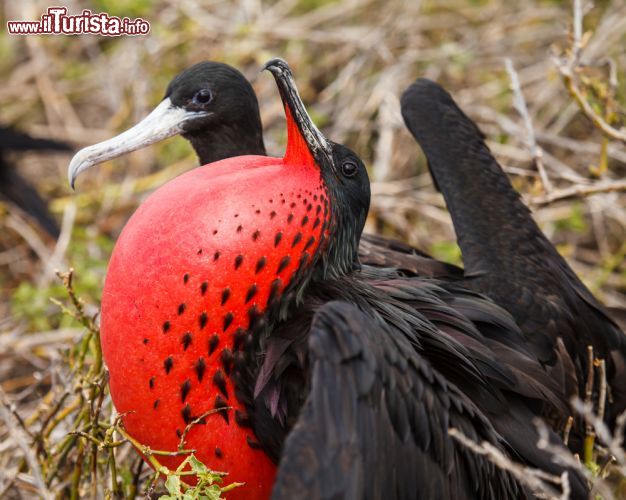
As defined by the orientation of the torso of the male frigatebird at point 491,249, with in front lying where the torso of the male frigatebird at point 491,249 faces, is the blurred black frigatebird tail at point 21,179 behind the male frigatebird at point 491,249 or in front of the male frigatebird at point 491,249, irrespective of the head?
in front

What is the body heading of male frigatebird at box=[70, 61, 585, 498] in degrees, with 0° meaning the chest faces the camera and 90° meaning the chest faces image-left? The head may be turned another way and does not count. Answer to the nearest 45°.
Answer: approximately 90°
